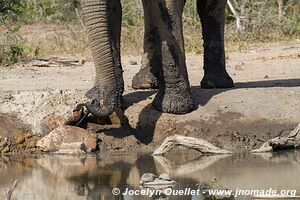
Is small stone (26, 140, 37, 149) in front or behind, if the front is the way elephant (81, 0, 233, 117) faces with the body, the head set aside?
in front

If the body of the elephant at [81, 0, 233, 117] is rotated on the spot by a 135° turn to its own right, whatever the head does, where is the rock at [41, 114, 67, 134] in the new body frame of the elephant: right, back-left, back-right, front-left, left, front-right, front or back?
left

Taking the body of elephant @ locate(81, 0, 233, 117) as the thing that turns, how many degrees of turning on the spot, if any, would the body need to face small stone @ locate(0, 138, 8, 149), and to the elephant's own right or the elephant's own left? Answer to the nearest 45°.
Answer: approximately 45° to the elephant's own right

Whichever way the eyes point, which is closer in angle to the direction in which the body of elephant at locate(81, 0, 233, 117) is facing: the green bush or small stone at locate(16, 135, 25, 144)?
the small stone

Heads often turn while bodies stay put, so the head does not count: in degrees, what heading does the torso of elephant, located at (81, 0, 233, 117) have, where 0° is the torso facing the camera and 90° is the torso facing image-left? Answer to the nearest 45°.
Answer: approximately 45°
